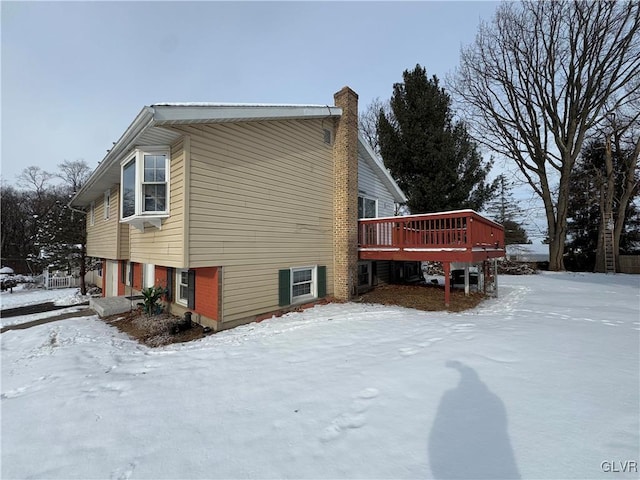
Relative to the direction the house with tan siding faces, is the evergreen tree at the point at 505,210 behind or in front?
behind

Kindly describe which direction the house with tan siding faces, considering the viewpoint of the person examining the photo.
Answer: facing the viewer and to the left of the viewer

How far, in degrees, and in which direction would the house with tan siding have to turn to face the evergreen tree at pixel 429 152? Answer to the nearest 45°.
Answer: approximately 180°

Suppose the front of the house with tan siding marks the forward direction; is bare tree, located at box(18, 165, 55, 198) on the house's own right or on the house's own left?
on the house's own right

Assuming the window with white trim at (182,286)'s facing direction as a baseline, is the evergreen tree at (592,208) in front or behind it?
behind

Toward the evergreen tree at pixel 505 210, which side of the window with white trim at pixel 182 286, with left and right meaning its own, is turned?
back
